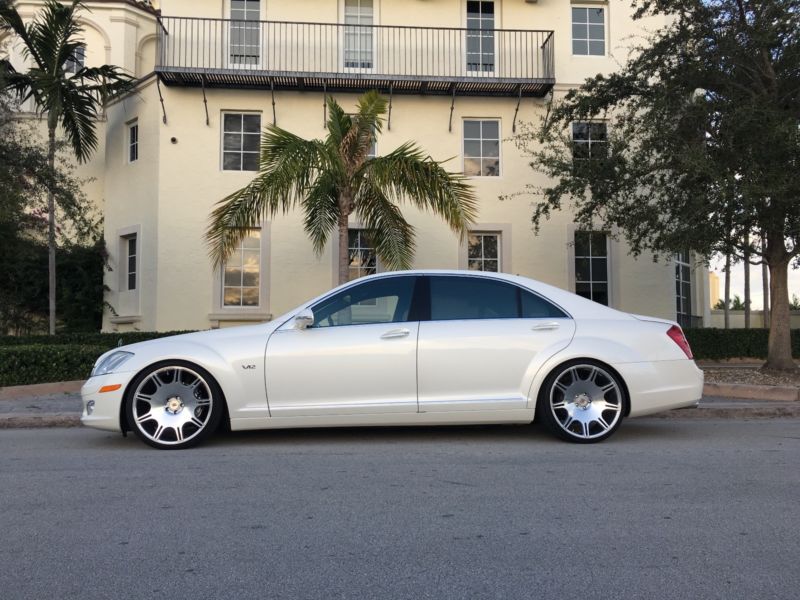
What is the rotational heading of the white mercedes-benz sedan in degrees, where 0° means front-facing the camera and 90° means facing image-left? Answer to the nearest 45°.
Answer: approximately 90°

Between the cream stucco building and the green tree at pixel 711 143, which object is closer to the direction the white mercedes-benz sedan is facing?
the cream stucco building

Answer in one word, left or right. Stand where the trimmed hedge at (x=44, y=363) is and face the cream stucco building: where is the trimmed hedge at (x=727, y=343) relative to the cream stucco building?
right

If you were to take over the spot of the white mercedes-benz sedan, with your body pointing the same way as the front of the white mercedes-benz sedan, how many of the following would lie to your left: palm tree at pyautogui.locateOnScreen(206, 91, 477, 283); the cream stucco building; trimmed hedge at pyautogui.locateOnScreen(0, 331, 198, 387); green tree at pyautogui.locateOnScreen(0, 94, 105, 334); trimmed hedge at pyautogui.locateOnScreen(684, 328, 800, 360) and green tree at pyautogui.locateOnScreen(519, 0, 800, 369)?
0

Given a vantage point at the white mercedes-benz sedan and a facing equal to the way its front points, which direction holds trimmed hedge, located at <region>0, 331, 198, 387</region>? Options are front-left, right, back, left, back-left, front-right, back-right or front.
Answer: front-right

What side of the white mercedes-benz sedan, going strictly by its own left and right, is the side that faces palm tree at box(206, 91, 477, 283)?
right

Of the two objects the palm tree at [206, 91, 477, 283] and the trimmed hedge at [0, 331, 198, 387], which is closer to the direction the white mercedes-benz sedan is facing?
the trimmed hedge

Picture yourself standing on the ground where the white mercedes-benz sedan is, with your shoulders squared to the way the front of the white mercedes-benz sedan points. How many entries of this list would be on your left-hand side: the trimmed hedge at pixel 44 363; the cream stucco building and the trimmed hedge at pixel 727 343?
0

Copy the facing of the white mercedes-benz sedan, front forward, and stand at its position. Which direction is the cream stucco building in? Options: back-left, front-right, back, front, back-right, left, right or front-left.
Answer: right

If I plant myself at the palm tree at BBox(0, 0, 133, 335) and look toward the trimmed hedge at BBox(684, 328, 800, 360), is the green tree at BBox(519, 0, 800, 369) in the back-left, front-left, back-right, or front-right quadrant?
front-right

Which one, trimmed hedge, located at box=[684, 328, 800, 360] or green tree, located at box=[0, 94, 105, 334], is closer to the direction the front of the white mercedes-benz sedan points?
the green tree

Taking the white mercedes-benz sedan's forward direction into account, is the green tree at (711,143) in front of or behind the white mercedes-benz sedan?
behind

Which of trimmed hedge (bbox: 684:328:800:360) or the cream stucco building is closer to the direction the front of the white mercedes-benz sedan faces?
the cream stucco building

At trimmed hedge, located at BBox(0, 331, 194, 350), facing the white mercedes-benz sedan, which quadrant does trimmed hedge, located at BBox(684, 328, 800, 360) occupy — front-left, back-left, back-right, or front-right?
front-left

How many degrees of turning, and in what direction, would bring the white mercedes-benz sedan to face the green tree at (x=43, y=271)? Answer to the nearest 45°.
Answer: approximately 45° to its right

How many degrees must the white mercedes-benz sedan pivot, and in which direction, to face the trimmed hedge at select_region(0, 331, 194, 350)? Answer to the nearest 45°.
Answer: approximately 45° to its right

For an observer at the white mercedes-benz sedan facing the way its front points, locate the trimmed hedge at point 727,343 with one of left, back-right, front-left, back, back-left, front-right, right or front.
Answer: back-right
